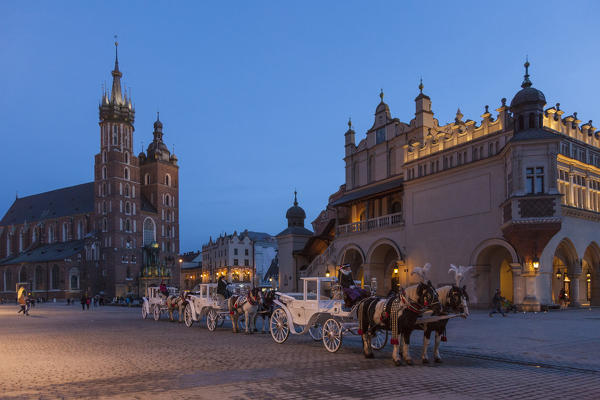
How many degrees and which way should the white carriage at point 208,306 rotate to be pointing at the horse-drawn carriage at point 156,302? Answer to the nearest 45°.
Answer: approximately 135° to its left

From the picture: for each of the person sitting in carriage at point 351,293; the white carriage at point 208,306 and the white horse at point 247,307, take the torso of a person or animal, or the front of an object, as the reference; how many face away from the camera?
0

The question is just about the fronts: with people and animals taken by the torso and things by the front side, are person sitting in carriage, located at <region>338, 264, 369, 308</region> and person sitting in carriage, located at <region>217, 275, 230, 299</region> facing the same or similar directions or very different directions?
same or similar directions

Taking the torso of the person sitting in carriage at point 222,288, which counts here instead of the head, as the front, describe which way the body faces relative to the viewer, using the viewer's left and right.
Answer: facing the viewer and to the right of the viewer

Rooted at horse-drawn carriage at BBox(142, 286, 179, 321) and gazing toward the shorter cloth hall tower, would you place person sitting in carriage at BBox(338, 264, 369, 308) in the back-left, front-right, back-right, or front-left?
back-right

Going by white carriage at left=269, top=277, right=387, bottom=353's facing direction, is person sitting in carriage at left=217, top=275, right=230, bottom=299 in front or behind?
behind

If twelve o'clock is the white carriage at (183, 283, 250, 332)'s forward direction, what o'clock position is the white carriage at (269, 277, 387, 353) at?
the white carriage at (269, 277, 387, 353) is roughly at 1 o'clock from the white carriage at (183, 283, 250, 332).

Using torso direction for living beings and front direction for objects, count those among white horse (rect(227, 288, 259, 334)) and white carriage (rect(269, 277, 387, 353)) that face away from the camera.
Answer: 0

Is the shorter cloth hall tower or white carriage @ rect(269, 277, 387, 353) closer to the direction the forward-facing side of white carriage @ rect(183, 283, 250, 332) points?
the white carriage

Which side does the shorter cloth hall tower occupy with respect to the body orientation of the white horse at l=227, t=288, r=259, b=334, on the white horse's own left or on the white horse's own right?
on the white horse's own left

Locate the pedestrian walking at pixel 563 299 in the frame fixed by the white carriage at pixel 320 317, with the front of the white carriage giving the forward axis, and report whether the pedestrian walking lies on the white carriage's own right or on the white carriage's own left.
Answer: on the white carriage's own left

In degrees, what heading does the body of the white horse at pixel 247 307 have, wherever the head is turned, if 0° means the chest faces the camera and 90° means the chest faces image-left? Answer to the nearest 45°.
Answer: approximately 315°

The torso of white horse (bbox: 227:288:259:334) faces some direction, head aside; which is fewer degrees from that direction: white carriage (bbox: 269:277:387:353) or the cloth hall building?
the white carriage
